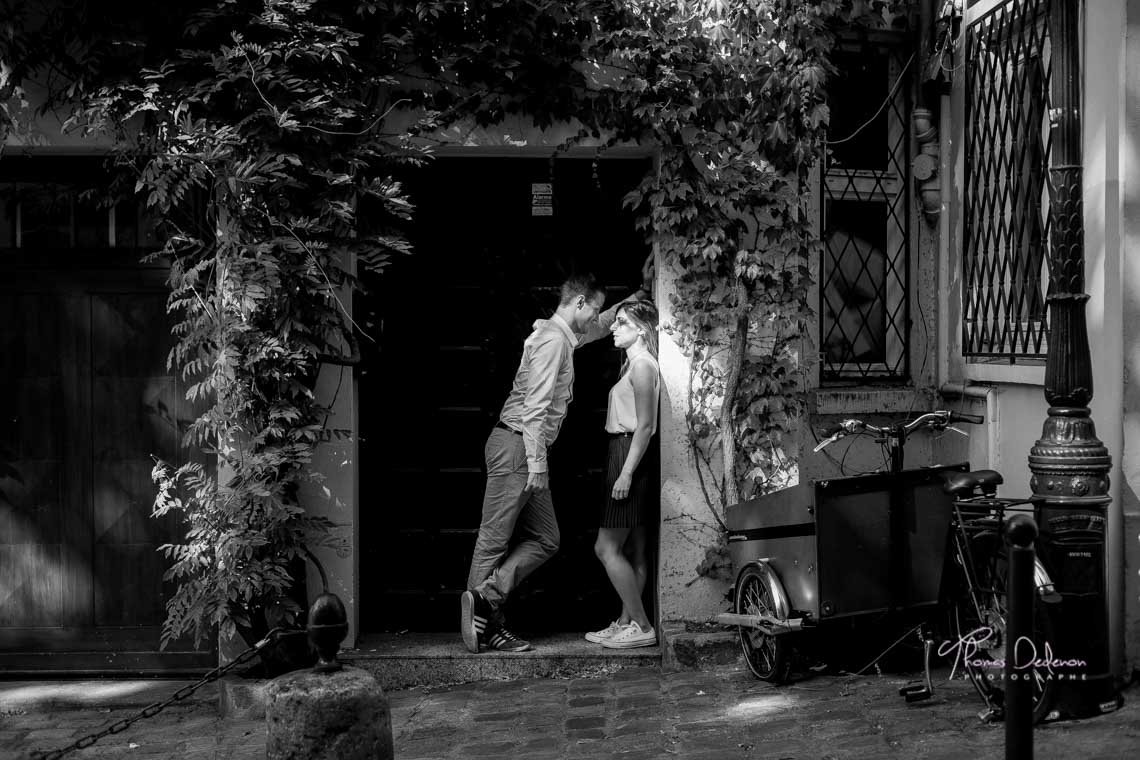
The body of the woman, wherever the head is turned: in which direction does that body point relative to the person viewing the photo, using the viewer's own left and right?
facing to the left of the viewer

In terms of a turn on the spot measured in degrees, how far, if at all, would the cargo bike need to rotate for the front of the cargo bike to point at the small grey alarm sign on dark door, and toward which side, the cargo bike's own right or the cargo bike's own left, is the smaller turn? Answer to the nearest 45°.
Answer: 0° — it already faces it

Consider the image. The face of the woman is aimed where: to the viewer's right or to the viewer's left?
to the viewer's left

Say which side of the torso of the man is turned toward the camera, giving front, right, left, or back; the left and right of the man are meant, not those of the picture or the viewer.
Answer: right

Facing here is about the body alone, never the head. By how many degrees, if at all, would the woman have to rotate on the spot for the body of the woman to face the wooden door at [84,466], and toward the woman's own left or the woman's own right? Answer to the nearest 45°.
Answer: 0° — they already face it

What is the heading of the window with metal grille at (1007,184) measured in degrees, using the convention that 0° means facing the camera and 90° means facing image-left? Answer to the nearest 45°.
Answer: approximately 45°

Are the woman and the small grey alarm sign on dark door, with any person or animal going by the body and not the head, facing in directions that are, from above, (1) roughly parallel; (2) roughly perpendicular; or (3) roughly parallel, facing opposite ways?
roughly perpendicular

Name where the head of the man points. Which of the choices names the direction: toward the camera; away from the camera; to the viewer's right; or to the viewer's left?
to the viewer's right

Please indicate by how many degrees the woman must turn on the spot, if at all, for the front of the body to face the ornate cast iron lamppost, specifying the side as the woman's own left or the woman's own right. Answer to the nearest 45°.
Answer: approximately 135° to the woman's own left

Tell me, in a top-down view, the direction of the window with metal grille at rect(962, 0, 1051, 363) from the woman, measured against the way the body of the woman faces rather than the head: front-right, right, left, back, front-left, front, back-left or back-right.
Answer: back
